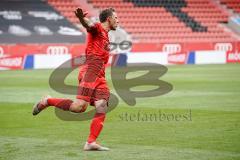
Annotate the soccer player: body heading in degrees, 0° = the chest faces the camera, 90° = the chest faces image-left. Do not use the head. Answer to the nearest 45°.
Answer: approximately 270°

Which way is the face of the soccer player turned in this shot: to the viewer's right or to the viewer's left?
to the viewer's right
